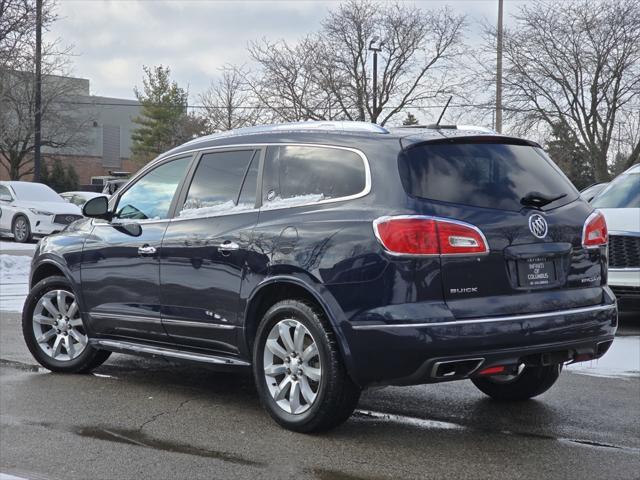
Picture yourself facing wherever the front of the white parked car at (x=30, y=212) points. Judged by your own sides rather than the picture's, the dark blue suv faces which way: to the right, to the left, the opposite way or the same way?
the opposite way

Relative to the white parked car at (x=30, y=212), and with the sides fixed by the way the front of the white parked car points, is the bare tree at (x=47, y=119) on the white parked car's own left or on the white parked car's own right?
on the white parked car's own left

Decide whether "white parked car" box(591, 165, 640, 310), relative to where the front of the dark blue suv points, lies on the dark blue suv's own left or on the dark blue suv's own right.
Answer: on the dark blue suv's own right

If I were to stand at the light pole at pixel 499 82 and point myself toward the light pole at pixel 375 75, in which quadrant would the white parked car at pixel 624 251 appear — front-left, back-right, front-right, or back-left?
back-left

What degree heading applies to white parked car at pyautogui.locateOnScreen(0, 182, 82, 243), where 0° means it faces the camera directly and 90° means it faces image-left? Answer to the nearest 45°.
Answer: approximately 315°

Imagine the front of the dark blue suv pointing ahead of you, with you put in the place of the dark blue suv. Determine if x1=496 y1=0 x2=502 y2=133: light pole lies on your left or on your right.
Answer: on your right

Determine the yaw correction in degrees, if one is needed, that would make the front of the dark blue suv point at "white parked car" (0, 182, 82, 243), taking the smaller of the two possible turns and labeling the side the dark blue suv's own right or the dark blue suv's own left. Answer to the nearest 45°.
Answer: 0° — it already faces it

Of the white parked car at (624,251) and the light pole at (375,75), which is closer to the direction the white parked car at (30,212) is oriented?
the white parked car

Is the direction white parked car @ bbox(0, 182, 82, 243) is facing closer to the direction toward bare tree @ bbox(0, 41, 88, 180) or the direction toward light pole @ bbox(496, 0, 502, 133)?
the light pole

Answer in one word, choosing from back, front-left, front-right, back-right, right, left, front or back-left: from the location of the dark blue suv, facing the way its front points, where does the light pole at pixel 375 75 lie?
front-right

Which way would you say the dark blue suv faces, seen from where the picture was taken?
facing away from the viewer and to the left of the viewer
